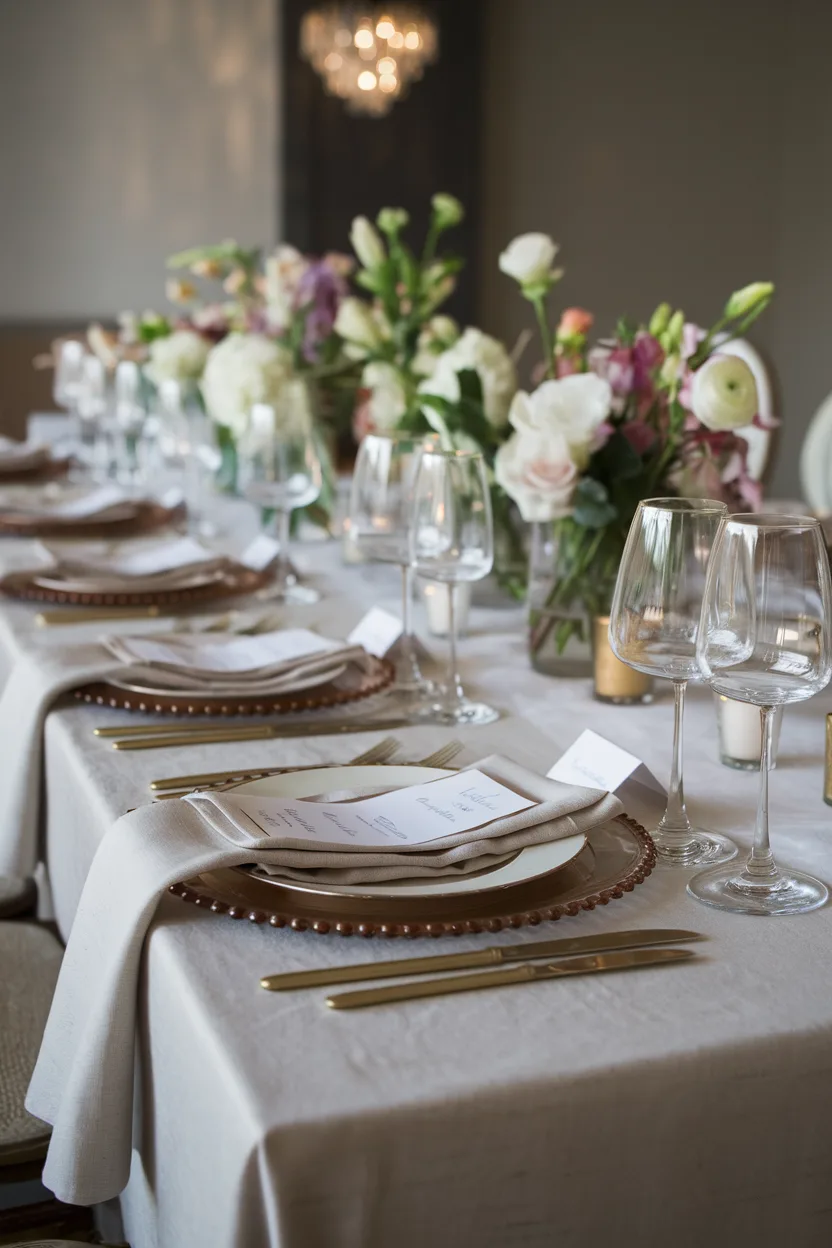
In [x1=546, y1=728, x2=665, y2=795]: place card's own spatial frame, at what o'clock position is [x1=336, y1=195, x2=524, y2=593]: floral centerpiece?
The floral centerpiece is roughly at 4 o'clock from the place card.

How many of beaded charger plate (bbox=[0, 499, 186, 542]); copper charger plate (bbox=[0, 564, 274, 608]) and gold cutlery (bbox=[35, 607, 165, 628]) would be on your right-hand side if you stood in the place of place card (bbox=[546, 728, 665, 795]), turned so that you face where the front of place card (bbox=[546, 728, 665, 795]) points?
3

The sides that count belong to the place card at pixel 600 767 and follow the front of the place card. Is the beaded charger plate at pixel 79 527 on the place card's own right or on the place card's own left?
on the place card's own right

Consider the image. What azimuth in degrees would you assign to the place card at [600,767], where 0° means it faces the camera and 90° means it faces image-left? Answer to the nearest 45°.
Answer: approximately 45°

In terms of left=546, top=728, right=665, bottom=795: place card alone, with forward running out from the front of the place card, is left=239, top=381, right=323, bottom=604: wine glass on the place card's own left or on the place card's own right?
on the place card's own right

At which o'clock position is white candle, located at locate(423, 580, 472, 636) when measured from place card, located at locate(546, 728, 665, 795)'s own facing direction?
The white candle is roughly at 4 o'clock from the place card.
